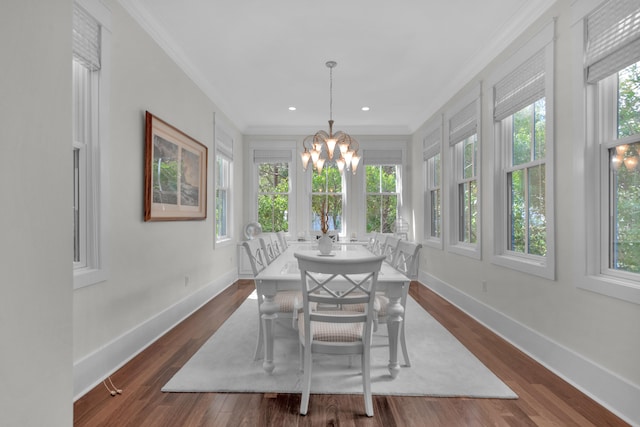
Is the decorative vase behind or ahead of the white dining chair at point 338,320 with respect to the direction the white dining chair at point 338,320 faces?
ahead

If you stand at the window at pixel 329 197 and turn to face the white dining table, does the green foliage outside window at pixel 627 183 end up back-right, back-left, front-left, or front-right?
front-left

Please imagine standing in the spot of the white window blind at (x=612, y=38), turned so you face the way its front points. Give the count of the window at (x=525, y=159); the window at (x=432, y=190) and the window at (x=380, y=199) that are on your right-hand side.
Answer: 3

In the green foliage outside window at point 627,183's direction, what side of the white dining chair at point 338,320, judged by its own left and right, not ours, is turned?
right

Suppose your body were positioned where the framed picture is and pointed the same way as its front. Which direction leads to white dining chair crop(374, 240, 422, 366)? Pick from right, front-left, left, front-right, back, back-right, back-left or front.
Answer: front

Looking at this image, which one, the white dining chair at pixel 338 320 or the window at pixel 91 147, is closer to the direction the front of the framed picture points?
the white dining chair

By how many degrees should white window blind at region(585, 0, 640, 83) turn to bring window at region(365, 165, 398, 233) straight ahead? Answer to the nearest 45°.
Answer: approximately 90° to its right

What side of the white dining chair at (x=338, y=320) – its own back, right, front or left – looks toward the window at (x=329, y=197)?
front

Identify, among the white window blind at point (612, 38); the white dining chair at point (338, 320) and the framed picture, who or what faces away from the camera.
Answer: the white dining chair

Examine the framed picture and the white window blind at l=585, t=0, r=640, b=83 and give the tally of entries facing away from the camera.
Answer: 0

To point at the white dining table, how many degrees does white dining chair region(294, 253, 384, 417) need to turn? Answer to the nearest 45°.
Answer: approximately 45° to its left

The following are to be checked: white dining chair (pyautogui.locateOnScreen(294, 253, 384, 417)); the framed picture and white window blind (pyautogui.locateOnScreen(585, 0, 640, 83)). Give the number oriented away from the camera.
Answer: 1

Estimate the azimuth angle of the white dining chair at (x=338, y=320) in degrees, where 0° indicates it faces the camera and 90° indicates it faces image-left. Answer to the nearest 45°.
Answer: approximately 180°

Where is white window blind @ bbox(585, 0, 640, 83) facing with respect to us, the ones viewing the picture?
facing the viewer and to the left of the viewer

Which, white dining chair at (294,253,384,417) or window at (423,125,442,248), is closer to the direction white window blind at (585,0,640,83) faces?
the white dining chair

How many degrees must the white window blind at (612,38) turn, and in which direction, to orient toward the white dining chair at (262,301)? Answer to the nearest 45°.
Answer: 0° — it already faces it

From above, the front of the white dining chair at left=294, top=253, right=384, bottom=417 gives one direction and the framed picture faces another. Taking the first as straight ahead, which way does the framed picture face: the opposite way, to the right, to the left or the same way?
to the right

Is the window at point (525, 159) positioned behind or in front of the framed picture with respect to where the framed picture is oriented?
in front

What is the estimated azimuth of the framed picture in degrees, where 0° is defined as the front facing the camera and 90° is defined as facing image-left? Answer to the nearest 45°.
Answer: approximately 315°

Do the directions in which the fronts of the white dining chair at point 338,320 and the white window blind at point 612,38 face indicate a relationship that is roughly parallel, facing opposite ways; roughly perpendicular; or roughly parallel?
roughly perpendicular

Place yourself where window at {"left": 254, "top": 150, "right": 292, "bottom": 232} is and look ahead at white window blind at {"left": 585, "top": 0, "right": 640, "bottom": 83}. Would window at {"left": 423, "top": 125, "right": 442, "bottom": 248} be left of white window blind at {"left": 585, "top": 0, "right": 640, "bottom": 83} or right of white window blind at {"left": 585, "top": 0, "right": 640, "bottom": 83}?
left
